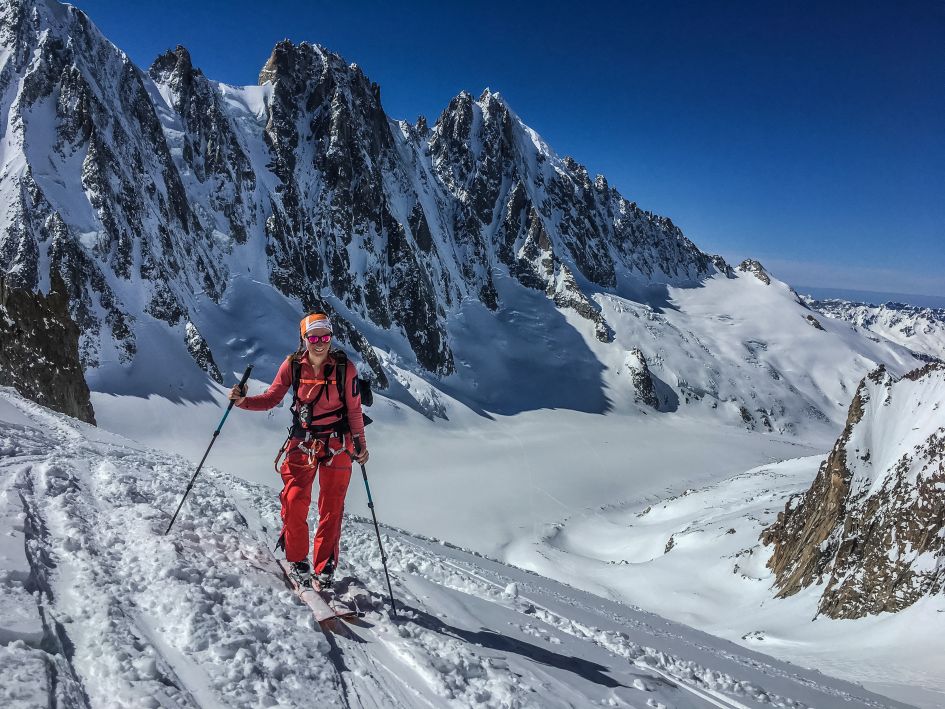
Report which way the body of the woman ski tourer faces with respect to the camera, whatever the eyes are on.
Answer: toward the camera
